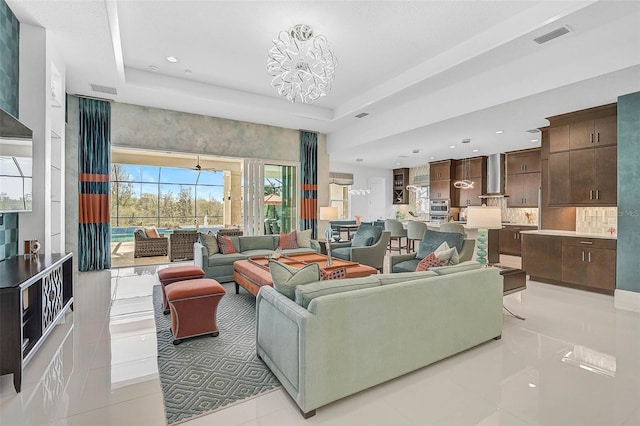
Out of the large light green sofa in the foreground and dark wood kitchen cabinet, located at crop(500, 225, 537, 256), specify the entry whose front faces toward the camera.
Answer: the dark wood kitchen cabinet

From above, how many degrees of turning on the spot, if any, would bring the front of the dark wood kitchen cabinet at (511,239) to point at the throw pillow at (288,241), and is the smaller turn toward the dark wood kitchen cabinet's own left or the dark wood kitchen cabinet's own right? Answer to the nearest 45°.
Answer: approximately 45° to the dark wood kitchen cabinet's own right

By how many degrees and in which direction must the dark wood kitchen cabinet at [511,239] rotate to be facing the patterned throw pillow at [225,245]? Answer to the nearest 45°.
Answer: approximately 45° to its right

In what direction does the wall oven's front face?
toward the camera

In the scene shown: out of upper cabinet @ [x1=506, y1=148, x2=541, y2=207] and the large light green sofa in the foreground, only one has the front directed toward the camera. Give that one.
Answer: the upper cabinet

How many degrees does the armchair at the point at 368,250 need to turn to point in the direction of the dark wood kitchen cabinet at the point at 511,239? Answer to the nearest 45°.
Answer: approximately 180°

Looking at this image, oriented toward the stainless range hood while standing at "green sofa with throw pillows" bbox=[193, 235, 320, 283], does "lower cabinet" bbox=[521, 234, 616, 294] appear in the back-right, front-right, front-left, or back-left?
front-right

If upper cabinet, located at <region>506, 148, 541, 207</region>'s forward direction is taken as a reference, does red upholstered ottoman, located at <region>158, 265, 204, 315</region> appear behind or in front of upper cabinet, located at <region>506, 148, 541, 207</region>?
in front

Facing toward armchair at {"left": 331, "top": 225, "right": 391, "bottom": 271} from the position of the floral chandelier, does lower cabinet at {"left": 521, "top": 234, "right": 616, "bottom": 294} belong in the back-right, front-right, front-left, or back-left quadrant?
front-right

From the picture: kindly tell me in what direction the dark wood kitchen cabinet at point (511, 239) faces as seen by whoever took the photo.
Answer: facing the viewer

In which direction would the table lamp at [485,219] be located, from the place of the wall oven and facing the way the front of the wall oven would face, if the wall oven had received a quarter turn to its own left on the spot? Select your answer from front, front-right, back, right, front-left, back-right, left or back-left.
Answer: right

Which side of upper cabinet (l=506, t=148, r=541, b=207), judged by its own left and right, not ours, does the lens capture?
front

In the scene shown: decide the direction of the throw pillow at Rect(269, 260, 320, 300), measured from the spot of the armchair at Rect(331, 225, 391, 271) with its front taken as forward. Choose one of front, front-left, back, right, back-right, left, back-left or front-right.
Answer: front-left

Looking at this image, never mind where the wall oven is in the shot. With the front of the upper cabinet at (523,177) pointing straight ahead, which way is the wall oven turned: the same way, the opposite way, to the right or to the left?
the same way

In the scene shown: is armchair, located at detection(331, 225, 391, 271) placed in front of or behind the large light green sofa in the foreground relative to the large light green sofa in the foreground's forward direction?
in front
